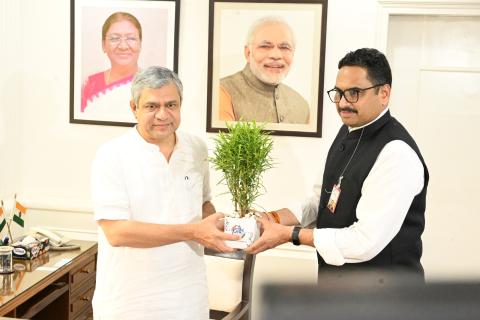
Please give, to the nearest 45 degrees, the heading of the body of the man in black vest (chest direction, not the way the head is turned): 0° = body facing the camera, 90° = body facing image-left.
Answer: approximately 45°

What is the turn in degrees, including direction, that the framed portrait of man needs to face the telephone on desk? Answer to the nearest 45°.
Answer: approximately 90° to its right

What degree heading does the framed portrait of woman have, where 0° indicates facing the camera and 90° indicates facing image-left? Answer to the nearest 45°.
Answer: approximately 0°

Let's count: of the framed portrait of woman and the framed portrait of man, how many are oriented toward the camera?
2

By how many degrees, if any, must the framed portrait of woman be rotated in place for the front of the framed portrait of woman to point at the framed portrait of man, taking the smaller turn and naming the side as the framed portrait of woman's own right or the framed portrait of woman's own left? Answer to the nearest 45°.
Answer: approximately 90° to the framed portrait of woman's own left
